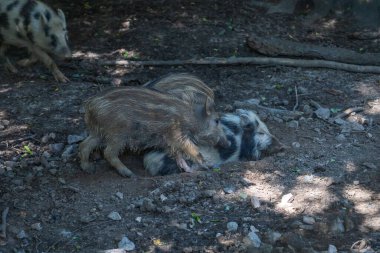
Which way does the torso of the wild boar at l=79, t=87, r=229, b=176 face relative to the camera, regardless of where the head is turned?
to the viewer's right

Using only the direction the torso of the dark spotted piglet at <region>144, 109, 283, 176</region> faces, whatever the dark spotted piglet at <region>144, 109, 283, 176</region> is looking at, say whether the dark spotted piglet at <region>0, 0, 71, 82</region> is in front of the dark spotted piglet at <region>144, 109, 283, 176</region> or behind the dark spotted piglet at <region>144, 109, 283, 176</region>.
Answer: behind

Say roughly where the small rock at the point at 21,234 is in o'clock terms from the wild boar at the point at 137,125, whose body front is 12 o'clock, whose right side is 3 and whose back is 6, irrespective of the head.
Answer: The small rock is roughly at 4 o'clock from the wild boar.

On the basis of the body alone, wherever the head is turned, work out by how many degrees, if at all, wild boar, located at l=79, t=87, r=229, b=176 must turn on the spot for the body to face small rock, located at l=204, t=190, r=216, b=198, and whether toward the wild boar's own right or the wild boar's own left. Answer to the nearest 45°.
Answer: approximately 45° to the wild boar's own right

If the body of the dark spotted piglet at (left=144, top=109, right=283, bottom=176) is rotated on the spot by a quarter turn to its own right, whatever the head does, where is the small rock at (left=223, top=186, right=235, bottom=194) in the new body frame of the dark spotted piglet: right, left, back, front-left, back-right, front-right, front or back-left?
front

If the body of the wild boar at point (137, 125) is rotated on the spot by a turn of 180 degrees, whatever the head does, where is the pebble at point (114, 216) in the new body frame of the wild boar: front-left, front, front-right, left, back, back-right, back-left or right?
left

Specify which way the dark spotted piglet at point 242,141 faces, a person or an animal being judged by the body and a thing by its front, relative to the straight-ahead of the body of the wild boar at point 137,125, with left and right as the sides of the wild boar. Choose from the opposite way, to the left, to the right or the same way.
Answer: the same way

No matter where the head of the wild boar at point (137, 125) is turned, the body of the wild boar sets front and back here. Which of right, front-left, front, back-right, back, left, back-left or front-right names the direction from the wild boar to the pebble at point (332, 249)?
front-right

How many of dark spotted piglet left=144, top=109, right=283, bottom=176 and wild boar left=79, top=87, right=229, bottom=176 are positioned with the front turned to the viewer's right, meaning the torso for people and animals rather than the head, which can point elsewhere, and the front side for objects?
2

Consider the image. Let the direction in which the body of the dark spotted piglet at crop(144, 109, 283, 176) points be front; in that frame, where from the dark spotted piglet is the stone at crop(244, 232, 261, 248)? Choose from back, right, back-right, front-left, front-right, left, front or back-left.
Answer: right

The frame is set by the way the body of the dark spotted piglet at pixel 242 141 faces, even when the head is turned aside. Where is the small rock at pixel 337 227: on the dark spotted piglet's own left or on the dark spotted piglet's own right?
on the dark spotted piglet's own right

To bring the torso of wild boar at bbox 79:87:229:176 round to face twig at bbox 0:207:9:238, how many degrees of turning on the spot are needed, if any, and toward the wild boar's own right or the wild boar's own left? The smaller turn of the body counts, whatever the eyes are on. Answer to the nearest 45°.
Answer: approximately 135° to the wild boar's own right

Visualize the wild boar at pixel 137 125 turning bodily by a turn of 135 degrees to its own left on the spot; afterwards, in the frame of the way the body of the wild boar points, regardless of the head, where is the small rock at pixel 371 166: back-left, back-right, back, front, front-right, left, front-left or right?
back-right

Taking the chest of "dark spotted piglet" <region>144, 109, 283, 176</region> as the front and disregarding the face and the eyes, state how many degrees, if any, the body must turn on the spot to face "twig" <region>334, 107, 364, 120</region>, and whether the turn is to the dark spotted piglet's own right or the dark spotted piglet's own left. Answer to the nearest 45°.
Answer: approximately 45° to the dark spotted piglet's own left

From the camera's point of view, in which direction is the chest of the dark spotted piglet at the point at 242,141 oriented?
to the viewer's right

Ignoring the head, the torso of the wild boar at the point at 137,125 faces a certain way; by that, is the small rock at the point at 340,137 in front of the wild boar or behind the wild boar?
in front

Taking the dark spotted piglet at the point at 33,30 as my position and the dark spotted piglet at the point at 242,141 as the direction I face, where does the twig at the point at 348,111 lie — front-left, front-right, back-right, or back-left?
front-left

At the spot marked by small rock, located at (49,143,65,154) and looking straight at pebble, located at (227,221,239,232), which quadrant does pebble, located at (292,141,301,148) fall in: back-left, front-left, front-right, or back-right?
front-left
